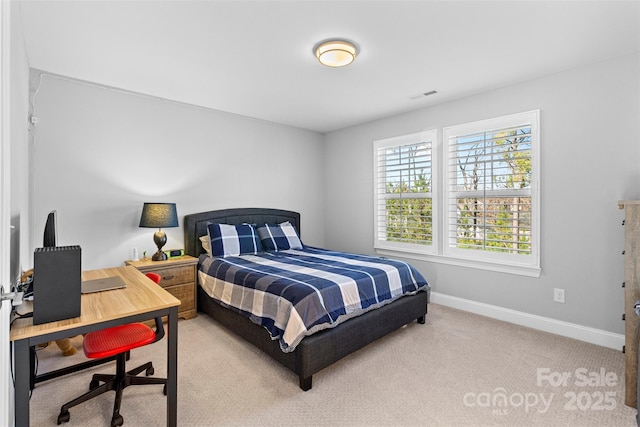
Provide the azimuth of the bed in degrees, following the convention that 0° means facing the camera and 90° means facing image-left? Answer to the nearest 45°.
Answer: approximately 315°

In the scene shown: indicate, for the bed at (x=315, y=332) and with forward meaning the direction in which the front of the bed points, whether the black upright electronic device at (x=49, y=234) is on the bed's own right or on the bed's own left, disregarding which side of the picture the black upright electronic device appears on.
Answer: on the bed's own right
